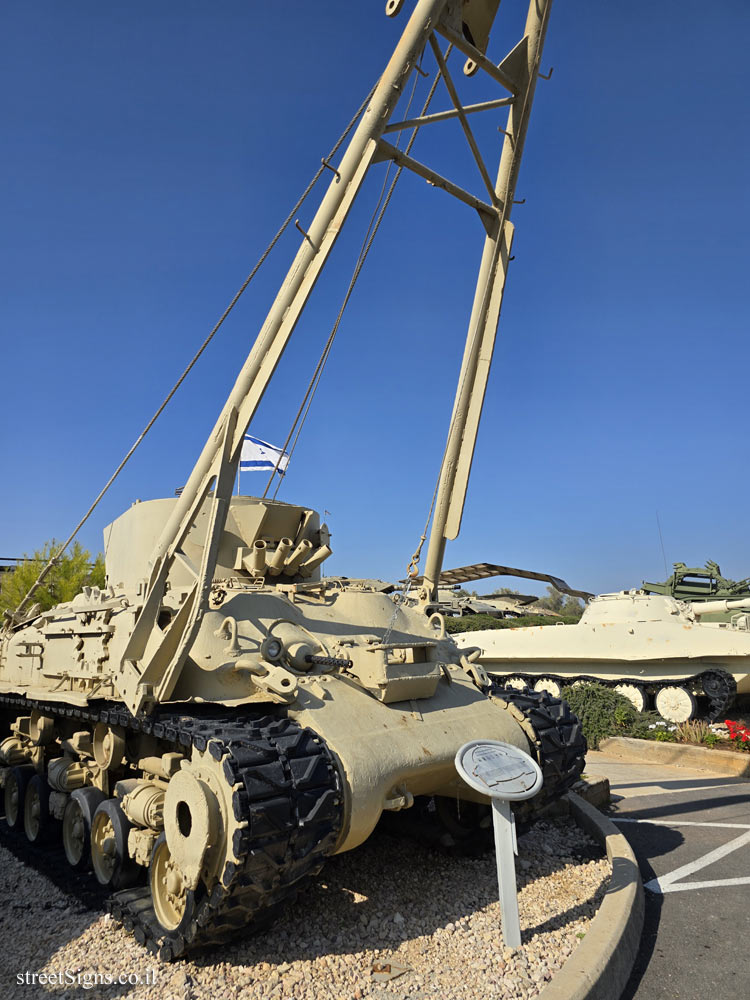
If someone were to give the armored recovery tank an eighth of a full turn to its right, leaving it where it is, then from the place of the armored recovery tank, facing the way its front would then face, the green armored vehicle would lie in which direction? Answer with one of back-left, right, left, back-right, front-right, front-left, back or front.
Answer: back-left

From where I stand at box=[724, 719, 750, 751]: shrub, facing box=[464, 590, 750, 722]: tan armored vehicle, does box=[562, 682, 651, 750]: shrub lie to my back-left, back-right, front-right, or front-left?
front-left

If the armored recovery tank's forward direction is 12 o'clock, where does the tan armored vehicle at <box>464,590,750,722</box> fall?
The tan armored vehicle is roughly at 9 o'clock from the armored recovery tank.

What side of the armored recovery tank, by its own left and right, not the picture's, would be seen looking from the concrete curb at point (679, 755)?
left

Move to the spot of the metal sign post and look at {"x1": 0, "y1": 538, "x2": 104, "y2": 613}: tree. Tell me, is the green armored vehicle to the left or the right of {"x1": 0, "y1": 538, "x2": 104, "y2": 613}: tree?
right

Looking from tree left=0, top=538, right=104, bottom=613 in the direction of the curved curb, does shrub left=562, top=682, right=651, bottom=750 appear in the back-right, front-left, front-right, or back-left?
front-left

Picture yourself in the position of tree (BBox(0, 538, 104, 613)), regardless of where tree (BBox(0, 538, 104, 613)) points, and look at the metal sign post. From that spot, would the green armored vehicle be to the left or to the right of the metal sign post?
left

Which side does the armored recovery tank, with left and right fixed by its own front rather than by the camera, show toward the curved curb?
front

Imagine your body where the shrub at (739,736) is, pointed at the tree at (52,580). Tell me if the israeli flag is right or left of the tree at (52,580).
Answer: left

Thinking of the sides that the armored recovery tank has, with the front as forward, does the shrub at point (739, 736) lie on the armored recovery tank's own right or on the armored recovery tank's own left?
on the armored recovery tank's own left

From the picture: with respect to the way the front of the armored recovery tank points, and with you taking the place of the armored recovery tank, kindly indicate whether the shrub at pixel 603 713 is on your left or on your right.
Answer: on your left

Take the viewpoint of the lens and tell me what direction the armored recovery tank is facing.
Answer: facing the viewer and to the right of the viewer

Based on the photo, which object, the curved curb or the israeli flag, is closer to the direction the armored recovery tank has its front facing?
the curved curb
